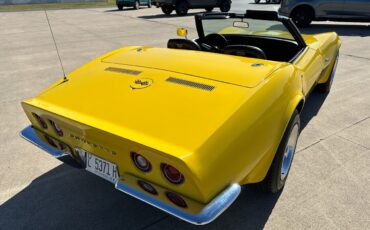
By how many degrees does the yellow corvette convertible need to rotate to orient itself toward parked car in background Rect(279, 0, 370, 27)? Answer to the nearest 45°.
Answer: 0° — it already faces it

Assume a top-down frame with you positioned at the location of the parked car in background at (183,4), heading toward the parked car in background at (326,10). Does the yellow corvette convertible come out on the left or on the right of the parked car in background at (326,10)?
right

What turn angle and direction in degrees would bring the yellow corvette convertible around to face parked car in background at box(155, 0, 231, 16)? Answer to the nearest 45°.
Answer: approximately 45° to its left

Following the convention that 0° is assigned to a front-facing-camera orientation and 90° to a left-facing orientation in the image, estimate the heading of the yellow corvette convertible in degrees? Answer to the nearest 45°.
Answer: approximately 225°
